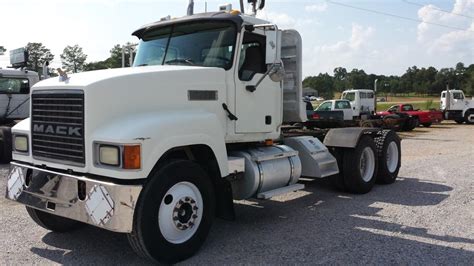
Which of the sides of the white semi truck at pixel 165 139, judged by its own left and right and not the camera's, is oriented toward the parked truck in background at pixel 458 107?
back

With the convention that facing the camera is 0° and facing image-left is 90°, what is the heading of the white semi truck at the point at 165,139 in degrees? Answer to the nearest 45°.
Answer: approximately 45°

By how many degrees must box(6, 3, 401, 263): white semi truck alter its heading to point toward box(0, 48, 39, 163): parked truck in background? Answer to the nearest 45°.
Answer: approximately 90° to its right
